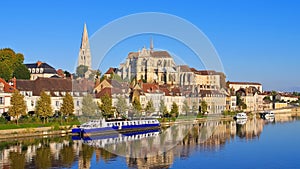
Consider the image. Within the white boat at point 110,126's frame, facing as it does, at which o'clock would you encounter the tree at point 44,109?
The tree is roughly at 1 o'clock from the white boat.

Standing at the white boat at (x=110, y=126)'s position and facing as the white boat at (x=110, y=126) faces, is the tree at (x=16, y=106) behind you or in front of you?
in front

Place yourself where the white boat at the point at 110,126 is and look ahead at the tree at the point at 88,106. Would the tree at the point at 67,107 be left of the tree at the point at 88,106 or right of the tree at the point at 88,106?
left

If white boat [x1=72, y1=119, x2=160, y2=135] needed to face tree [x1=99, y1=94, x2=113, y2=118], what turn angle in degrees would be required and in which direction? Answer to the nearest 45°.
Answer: approximately 135° to its right

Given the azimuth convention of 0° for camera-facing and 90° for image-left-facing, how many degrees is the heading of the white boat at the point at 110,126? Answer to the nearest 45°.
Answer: approximately 45°

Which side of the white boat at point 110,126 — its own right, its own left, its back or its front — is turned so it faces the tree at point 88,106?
right

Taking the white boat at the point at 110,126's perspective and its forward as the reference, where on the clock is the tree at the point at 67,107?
The tree is roughly at 2 o'clock from the white boat.
